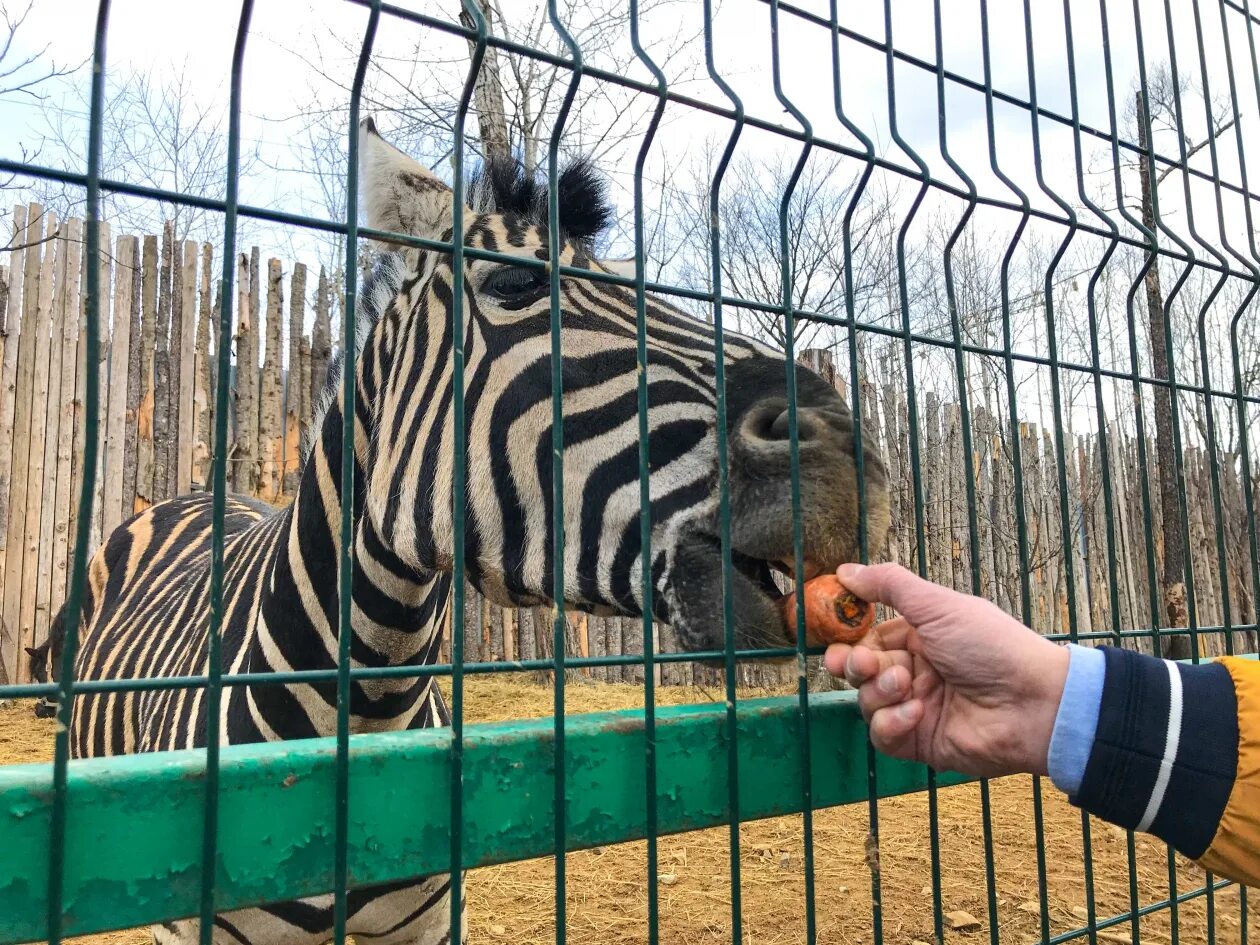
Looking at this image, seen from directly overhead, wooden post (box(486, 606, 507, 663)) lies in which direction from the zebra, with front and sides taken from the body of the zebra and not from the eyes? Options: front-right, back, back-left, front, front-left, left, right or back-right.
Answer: back-left

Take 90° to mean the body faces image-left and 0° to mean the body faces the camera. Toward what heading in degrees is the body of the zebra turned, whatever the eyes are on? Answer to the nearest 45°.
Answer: approximately 315°

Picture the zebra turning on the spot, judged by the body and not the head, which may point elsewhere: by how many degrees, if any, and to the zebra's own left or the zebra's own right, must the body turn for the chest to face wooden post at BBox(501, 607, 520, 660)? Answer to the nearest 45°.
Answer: approximately 135° to the zebra's own left
